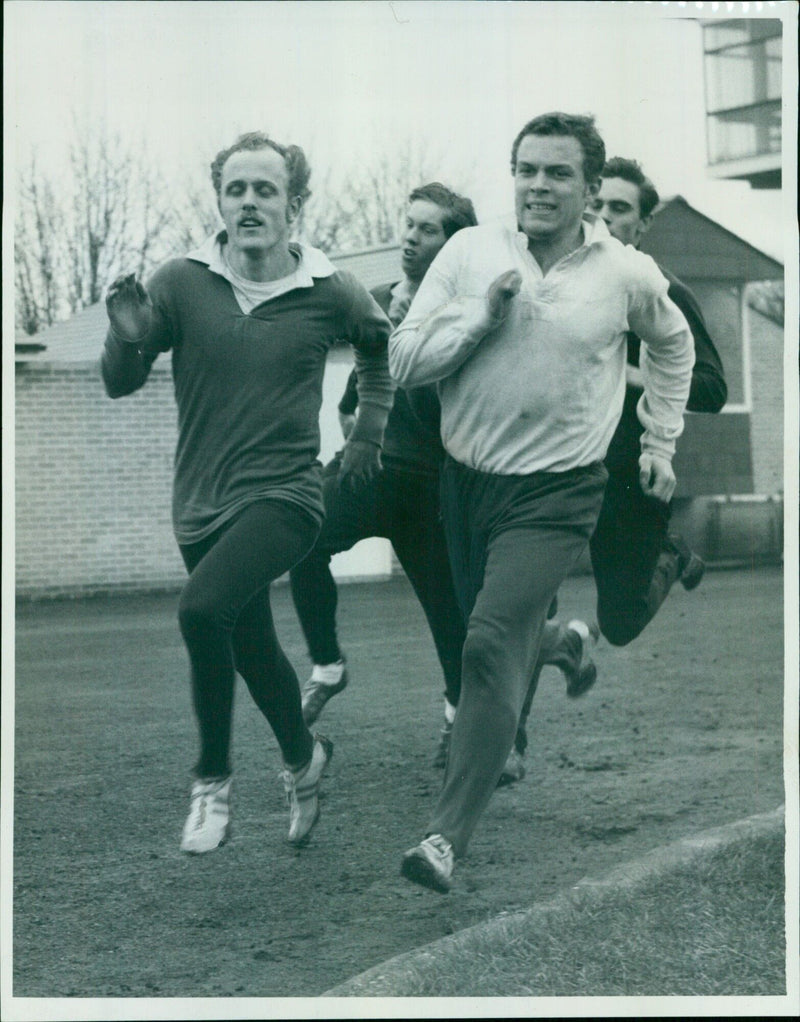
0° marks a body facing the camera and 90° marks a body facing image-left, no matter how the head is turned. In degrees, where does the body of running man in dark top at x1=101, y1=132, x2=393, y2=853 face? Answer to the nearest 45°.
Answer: approximately 0°

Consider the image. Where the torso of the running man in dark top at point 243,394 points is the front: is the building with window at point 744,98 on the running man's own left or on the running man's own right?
on the running man's own left

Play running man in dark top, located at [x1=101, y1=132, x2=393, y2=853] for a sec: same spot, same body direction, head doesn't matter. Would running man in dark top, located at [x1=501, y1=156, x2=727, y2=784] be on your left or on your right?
on your left

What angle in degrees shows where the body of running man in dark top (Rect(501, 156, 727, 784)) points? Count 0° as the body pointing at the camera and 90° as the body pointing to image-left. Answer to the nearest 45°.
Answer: approximately 45°

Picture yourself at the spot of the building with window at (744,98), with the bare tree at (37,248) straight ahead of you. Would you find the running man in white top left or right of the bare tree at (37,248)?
left
